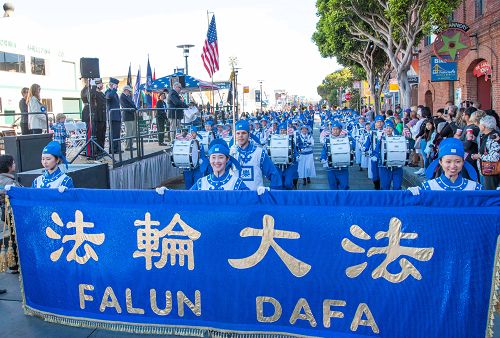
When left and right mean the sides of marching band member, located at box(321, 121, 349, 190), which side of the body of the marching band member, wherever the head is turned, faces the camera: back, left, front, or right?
front

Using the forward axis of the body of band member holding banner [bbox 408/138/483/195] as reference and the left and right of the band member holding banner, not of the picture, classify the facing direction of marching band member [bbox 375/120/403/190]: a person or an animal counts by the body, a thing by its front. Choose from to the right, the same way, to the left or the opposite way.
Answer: the same way

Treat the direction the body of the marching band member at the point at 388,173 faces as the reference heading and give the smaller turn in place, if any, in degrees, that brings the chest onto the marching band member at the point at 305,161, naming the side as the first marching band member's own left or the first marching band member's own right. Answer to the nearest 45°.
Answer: approximately 135° to the first marching band member's own right

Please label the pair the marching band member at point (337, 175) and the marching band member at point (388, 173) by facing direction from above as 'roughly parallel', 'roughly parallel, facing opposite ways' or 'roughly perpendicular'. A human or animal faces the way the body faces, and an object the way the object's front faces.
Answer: roughly parallel

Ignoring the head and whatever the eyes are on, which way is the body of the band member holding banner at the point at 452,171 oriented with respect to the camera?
toward the camera

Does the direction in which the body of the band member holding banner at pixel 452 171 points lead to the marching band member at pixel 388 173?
no

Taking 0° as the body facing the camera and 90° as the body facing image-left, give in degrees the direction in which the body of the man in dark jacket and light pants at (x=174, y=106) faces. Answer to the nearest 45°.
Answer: approximately 270°

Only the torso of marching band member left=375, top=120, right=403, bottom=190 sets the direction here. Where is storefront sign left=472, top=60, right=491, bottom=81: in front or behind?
behind

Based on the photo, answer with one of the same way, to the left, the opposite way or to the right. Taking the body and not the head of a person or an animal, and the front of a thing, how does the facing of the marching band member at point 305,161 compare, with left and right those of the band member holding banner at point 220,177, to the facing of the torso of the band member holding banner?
the same way

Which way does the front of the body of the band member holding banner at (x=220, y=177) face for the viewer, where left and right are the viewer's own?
facing the viewer

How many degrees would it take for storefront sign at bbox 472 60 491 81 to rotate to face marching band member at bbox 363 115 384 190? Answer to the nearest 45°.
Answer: approximately 45° to its left
